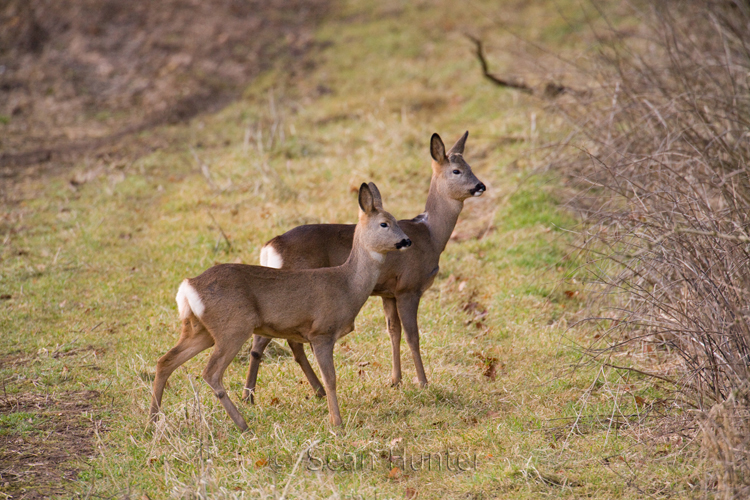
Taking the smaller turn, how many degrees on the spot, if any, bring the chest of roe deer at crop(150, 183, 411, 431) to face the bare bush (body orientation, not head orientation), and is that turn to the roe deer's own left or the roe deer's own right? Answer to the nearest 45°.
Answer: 0° — it already faces it

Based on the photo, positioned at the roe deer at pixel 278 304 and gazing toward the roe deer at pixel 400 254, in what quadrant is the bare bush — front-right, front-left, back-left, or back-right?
front-right

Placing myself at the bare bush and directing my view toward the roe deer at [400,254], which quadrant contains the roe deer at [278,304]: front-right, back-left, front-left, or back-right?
front-left

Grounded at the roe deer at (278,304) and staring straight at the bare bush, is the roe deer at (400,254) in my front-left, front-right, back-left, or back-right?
front-left

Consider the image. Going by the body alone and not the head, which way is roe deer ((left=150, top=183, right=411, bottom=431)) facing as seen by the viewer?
to the viewer's right

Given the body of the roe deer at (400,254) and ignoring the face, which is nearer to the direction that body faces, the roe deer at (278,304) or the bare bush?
the bare bush

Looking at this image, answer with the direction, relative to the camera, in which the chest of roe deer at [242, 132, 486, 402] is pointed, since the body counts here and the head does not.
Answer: to the viewer's right

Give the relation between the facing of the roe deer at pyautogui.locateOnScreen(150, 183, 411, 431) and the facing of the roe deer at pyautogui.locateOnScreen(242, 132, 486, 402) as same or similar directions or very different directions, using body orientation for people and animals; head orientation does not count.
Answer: same or similar directions

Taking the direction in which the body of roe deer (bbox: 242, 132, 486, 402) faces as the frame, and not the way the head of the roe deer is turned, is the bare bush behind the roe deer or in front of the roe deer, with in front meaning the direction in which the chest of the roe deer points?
in front

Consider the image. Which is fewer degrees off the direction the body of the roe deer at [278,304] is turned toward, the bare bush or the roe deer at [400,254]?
the bare bush

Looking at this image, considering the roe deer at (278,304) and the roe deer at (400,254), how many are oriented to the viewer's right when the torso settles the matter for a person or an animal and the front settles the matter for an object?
2
